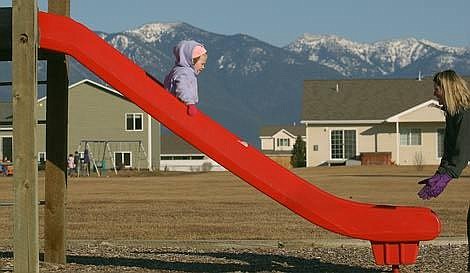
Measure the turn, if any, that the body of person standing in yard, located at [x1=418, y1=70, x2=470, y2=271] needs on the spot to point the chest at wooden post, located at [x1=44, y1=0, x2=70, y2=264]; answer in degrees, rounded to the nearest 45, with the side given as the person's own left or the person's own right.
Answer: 0° — they already face it

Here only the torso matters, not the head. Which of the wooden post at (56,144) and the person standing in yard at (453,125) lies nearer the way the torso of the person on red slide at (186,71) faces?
the person standing in yard

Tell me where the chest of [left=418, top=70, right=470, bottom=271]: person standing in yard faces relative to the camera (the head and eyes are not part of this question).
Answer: to the viewer's left

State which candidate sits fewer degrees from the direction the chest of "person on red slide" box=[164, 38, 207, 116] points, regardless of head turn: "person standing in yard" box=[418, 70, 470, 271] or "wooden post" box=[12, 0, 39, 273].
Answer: the person standing in yard

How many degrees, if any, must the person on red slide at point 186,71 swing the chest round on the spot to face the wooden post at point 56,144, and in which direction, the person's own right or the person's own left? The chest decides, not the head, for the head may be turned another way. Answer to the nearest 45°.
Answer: approximately 135° to the person's own left

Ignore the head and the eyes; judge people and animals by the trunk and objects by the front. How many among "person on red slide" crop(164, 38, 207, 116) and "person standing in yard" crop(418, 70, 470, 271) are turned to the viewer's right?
1

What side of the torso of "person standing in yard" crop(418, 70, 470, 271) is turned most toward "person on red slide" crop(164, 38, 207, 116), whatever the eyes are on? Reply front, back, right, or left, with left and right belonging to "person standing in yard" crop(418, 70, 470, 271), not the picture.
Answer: front

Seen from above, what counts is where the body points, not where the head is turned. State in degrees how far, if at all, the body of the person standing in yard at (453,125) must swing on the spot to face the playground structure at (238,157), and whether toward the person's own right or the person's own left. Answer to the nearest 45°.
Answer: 0° — they already face it

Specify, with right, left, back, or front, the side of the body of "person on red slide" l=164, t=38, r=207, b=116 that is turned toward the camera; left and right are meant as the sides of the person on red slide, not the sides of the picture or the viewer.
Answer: right

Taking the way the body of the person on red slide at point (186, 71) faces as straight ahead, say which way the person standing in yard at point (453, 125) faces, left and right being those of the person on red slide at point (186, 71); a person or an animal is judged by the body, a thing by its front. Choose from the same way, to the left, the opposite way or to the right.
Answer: the opposite way

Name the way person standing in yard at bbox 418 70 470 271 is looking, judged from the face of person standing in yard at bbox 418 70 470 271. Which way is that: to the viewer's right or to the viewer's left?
to the viewer's left

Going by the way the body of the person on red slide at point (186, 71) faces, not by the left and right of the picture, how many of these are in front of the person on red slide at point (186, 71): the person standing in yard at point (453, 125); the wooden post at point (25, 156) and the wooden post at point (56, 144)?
1
